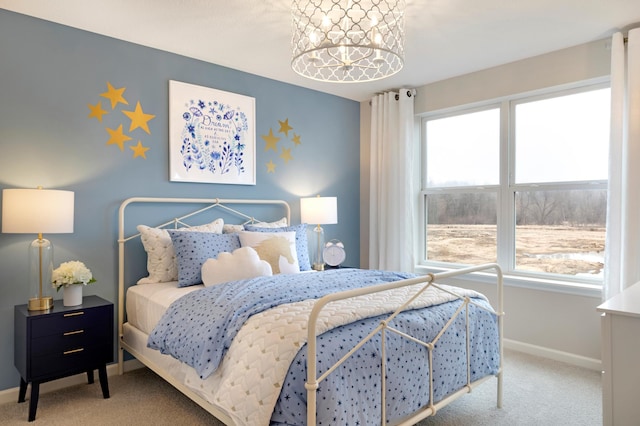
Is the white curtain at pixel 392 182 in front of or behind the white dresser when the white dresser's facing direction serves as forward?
in front

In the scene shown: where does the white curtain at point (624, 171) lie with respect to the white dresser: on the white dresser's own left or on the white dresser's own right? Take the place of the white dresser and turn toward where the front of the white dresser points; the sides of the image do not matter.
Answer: on the white dresser's own right

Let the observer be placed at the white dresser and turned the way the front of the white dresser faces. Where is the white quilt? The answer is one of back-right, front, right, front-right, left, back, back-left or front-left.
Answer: front-left

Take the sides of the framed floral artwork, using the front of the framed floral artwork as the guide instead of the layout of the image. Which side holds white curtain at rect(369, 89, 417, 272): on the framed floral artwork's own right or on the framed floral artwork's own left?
on the framed floral artwork's own left

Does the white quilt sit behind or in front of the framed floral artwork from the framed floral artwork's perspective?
in front

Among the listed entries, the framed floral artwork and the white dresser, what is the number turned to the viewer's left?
1

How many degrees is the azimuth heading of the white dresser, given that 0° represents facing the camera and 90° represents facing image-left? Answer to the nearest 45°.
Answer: approximately 90°

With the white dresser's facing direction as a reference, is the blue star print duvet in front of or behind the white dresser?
in front
